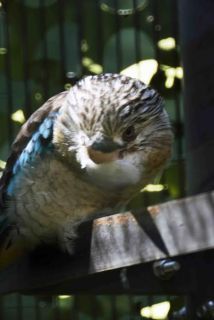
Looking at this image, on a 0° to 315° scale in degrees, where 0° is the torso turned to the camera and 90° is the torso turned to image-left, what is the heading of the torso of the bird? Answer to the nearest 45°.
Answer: approximately 315°
